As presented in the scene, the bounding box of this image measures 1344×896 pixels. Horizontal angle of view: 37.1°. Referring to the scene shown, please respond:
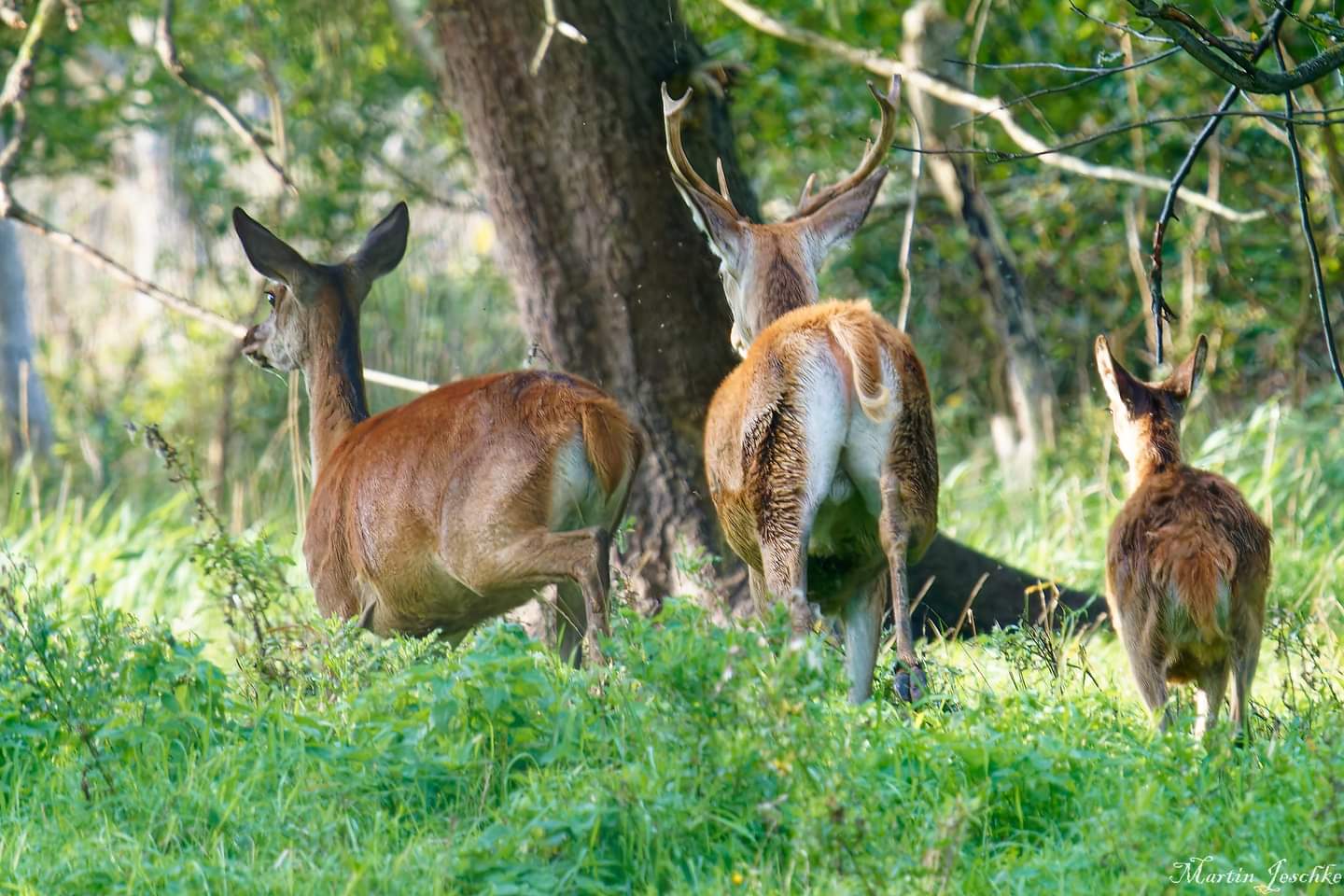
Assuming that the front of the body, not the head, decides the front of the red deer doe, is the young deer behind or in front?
behind

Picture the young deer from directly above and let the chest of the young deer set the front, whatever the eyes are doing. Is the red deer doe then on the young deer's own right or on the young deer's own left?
on the young deer's own left

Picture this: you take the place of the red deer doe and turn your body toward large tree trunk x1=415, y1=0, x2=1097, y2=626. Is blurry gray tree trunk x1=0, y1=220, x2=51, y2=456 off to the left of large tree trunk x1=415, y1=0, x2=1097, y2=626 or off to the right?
left

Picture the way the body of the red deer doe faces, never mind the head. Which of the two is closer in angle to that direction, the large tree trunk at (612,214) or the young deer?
the large tree trunk

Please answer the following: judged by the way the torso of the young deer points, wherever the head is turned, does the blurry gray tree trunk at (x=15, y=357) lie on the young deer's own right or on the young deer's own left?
on the young deer's own left

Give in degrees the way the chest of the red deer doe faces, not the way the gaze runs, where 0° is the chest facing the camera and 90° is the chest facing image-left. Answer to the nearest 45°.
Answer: approximately 135°

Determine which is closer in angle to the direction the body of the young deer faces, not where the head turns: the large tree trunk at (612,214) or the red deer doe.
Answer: the large tree trunk

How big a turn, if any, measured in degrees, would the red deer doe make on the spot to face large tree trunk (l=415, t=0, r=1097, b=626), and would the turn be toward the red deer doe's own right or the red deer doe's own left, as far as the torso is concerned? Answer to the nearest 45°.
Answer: approximately 45° to the red deer doe's own right

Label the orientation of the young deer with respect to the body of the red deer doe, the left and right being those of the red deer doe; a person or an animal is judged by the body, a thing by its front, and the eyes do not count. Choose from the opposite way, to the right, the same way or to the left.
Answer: to the right

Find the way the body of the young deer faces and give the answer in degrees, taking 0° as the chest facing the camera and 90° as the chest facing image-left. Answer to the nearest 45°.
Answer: approximately 180°

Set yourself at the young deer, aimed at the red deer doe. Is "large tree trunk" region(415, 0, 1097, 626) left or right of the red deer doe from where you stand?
right
